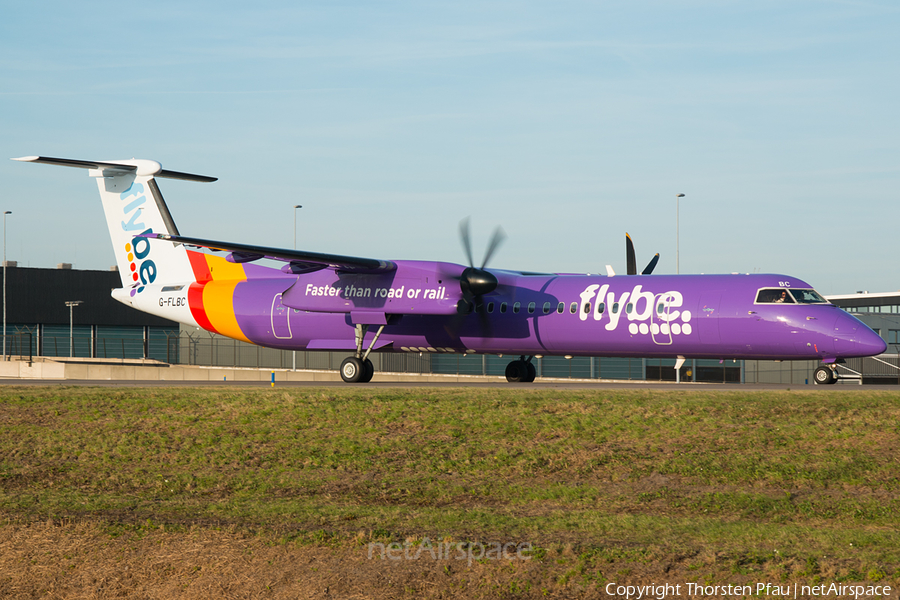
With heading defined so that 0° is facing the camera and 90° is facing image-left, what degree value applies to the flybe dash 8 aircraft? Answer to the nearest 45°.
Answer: approximately 315°
